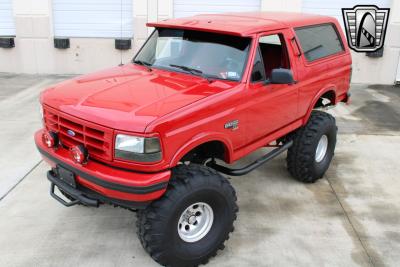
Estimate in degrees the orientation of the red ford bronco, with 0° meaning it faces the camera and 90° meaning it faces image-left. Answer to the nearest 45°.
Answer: approximately 45°
